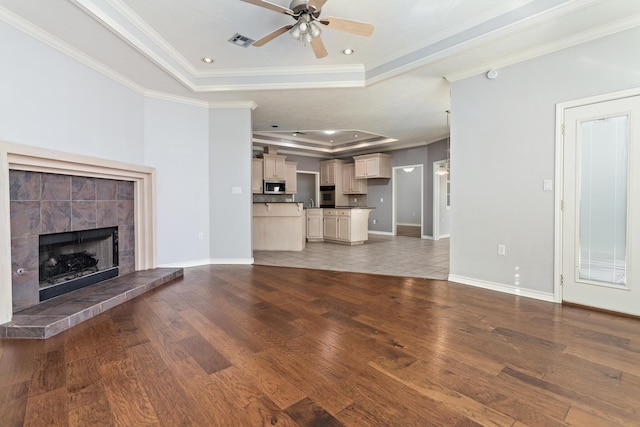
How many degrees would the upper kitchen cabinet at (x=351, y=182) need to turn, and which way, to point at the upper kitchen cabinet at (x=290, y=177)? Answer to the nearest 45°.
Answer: approximately 45° to its right

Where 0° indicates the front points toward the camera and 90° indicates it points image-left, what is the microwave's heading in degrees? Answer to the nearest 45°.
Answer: approximately 0°

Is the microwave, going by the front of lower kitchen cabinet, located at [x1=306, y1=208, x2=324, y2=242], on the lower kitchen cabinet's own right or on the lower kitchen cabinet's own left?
on the lower kitchen cabinet's own right

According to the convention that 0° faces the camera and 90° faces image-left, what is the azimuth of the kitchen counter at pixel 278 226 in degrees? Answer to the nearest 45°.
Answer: approximately 0°

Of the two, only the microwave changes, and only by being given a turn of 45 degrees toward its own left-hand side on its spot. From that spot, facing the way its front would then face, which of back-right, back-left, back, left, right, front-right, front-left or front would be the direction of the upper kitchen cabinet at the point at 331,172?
left
